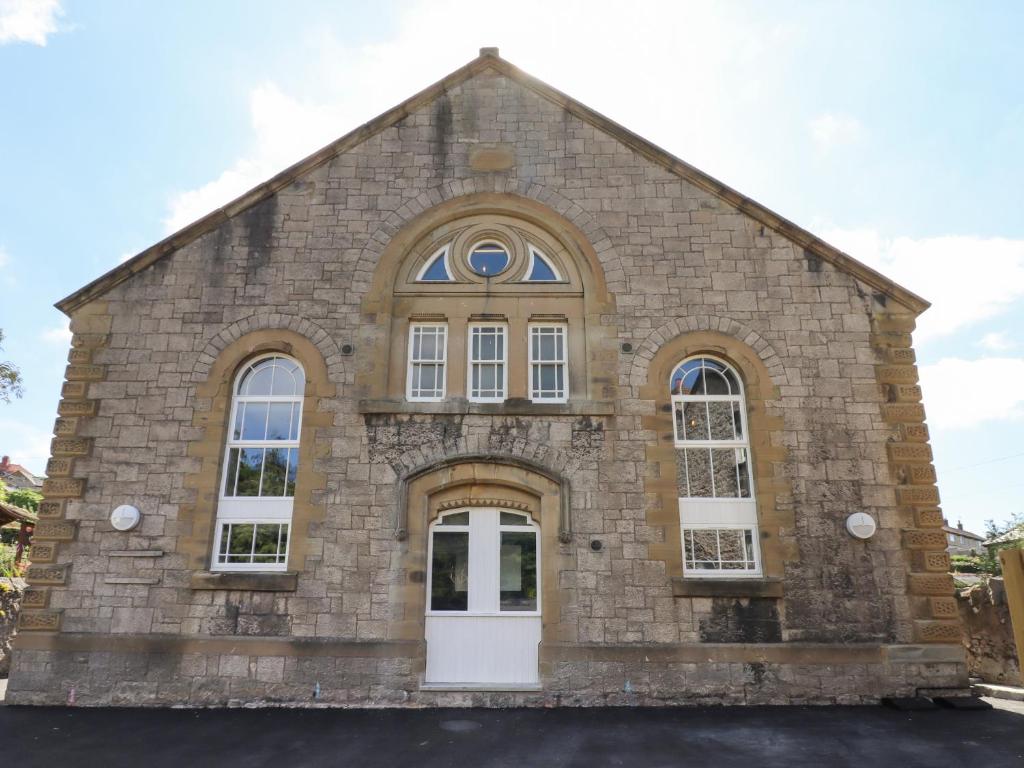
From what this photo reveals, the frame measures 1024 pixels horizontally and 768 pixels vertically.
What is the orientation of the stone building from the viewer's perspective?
toward the camera
